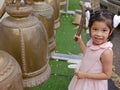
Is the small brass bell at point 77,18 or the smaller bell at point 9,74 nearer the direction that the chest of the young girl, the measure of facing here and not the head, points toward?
the smaller bell

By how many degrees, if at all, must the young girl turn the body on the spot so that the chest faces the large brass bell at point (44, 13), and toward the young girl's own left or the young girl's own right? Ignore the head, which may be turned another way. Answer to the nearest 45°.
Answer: approximately 45° to the young girl's own right

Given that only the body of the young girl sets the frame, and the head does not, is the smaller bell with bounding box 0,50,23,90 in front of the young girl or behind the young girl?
in front

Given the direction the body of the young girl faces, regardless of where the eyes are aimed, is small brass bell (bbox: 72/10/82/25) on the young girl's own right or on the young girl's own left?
on the young girl's own right

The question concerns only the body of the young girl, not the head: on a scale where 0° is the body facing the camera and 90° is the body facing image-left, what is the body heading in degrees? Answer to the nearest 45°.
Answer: approximately 45°
